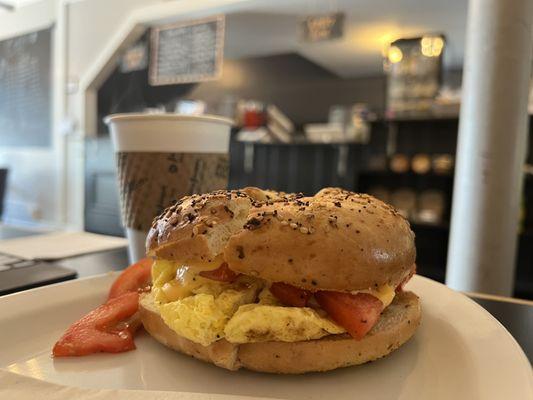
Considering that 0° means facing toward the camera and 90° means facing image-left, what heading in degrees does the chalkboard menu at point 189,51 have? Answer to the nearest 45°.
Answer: approximately 45°

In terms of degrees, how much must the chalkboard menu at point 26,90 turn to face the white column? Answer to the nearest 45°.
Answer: approximately 45° to its left

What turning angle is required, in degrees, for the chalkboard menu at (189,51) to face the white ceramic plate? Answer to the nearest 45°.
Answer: approximately 45° to its left

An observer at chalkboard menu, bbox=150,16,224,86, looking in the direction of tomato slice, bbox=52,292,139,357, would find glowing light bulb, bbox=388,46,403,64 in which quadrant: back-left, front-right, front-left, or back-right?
back-left

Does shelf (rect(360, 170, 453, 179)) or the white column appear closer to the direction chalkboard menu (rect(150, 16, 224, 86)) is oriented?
the white column

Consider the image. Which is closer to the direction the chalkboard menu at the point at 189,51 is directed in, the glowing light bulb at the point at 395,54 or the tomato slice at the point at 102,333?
the tomato slice

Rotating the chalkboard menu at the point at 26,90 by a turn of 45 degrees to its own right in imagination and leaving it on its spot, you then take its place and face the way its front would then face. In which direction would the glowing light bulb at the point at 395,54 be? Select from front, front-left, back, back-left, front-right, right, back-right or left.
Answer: back-left

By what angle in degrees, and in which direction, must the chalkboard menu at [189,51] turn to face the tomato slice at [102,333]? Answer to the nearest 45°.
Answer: approximately 45° to its left
